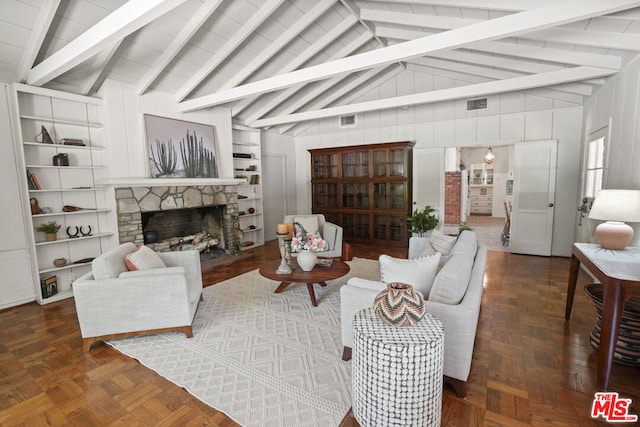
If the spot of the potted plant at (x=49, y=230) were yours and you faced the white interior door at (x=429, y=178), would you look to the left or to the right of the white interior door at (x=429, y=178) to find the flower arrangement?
right

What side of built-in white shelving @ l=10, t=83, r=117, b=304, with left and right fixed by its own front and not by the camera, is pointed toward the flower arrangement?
front

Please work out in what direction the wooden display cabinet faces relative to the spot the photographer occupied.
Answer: facing the viewer

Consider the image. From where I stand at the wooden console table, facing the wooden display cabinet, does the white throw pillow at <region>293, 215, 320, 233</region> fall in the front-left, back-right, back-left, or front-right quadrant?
front-left

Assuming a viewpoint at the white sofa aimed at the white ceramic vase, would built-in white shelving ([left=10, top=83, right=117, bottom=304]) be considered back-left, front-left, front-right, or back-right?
front-left

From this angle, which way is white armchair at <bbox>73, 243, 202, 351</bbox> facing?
to the viewer's right

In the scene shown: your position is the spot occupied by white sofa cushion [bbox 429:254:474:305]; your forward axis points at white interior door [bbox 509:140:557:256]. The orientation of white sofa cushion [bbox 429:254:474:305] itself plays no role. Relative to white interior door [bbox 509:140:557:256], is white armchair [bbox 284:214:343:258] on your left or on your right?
left

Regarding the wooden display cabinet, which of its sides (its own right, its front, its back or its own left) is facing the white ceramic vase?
front

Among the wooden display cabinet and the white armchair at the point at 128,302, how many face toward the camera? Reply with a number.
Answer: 1

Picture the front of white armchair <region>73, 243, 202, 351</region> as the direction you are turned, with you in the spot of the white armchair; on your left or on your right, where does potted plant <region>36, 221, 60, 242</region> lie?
on your left

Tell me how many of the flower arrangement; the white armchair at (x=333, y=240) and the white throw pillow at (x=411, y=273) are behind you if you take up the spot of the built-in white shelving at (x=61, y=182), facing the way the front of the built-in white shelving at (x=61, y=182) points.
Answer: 0

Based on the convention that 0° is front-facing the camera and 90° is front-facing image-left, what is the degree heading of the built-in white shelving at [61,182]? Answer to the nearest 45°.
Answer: approximately 315°

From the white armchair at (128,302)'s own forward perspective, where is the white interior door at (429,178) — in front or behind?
in front

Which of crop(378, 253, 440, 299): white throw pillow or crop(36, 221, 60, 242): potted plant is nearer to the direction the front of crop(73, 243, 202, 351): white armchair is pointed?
the white throw pillow

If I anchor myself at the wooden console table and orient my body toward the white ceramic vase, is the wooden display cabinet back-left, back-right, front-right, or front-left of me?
front-right

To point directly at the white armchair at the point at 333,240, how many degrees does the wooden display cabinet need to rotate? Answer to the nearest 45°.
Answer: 0° — it already faces it

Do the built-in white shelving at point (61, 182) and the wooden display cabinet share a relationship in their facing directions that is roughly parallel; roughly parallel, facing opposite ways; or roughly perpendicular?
roughly perpendicular

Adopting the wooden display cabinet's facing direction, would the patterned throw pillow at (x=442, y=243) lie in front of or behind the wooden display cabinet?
in front

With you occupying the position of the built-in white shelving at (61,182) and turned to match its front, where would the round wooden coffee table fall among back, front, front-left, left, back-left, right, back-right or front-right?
front
